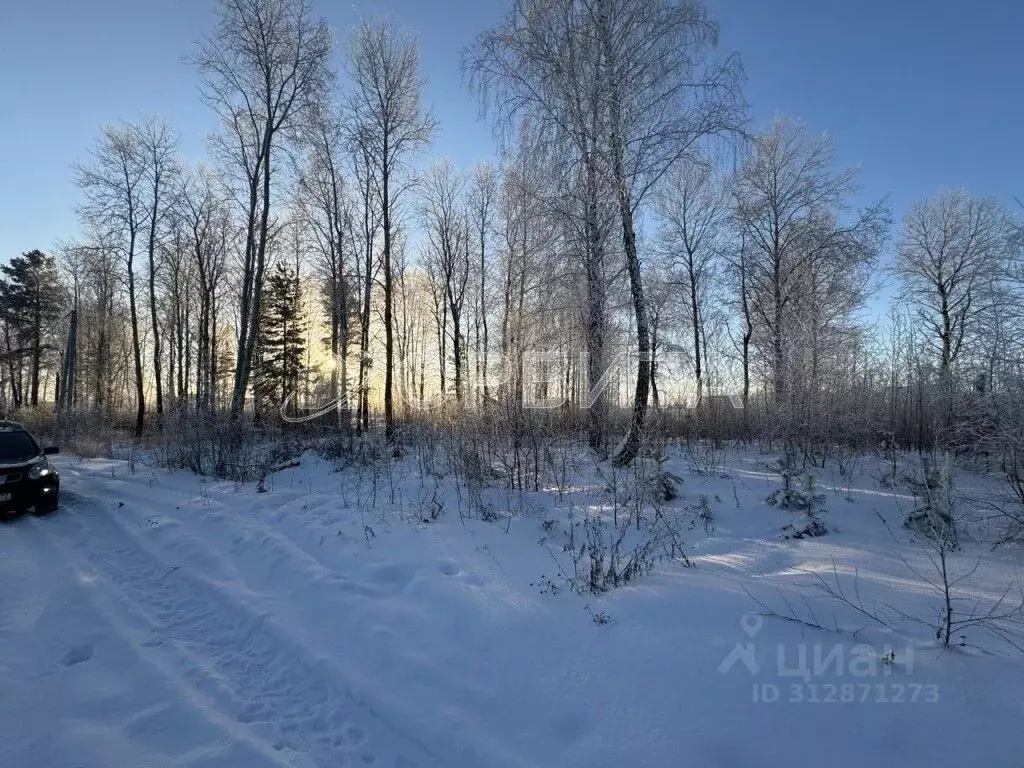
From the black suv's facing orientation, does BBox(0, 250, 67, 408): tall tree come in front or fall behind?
behind

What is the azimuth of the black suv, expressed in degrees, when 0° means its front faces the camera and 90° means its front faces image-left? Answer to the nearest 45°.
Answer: approximately 0°
